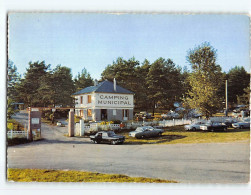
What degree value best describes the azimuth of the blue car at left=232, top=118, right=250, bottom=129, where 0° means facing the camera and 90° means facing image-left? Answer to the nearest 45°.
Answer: approximately 45°

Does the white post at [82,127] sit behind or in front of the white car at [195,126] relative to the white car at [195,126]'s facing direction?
in front

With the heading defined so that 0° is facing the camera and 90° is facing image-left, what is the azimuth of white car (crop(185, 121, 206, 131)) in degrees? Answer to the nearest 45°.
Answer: approximately 45°

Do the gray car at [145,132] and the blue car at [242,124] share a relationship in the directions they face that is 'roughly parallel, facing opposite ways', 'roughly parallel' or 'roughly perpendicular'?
roughly parallel

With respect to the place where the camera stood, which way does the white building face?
facing the viewer and to the right of the viewer

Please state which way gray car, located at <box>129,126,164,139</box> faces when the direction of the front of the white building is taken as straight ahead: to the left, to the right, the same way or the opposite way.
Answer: to the right

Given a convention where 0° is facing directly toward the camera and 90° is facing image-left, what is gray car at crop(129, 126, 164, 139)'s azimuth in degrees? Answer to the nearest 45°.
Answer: approximately 45°
